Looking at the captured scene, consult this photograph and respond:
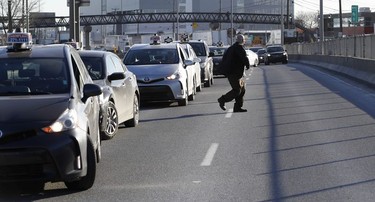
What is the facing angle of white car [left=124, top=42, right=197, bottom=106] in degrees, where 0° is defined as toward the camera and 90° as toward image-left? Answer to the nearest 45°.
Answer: approximately 0°

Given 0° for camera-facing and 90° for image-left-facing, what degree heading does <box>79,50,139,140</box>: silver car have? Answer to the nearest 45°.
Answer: approximately 45°

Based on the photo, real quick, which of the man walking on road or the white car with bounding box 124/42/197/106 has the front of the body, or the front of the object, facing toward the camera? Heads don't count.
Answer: the white car

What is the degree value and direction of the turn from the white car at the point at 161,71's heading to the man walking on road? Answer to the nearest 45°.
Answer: approximately 45° to its left

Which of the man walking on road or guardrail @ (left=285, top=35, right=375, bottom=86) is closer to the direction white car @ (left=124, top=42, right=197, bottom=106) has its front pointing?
the man walking on road

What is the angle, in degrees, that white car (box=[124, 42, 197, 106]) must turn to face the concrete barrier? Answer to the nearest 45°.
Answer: approximately 135° to its left

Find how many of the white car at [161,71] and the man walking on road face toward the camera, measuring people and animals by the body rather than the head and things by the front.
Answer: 1

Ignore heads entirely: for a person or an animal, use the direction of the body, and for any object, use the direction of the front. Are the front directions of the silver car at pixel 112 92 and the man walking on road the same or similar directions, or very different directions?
very different directions

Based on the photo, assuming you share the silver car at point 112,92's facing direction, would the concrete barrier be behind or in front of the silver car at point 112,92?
behind
